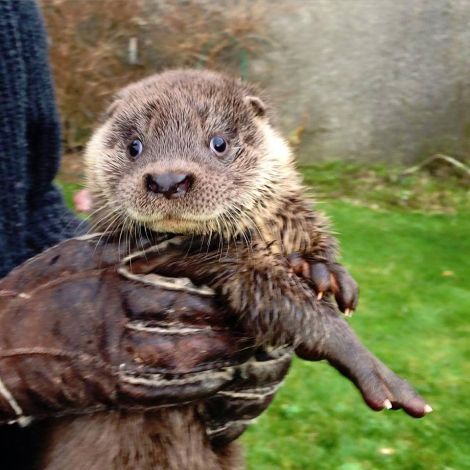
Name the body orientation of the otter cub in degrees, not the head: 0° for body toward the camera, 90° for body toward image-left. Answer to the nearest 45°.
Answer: approximately 0°
